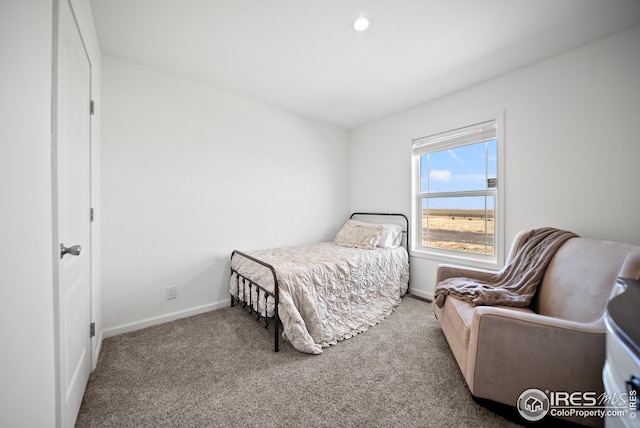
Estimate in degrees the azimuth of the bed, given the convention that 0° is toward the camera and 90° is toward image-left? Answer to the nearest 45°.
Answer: approximately 45°

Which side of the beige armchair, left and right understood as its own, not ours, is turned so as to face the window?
right

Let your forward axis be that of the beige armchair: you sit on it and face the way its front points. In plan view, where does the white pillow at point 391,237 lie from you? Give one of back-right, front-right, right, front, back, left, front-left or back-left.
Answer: right

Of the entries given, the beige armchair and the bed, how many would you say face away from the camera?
0

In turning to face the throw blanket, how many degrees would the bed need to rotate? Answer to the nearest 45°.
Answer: approximately 135° to its left

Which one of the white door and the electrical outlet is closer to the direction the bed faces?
the white door

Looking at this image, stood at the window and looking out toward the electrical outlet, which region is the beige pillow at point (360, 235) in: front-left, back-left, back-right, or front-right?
front-right

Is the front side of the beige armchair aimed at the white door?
yes

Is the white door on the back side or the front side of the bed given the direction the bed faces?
on the front side

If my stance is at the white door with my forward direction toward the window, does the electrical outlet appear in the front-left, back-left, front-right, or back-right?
front-left

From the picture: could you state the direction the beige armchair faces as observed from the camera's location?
facing the viewer and to the left of the viewer
